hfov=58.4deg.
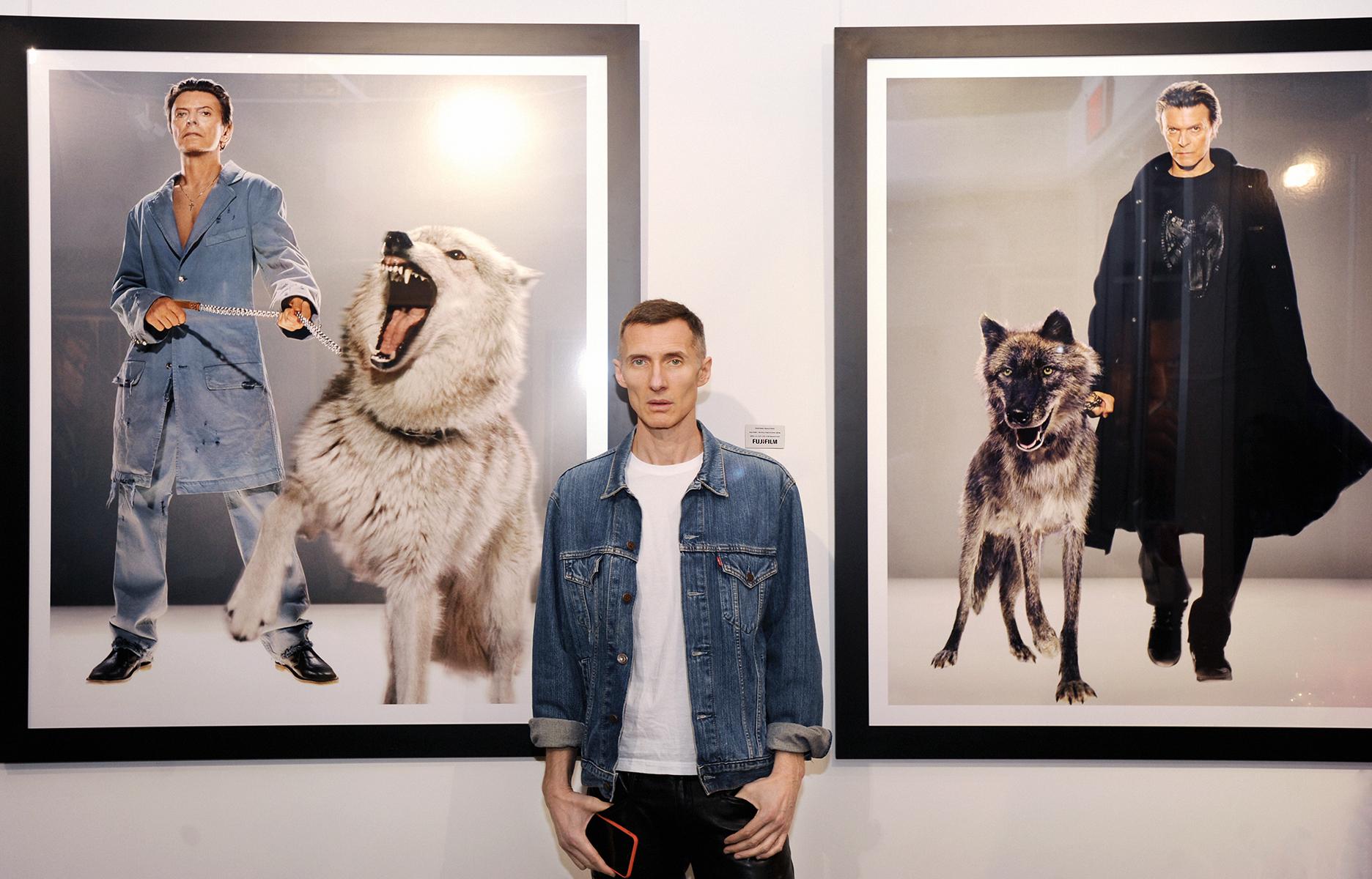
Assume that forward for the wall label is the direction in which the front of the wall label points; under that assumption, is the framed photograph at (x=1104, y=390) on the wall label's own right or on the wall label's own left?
on the wall label's own left

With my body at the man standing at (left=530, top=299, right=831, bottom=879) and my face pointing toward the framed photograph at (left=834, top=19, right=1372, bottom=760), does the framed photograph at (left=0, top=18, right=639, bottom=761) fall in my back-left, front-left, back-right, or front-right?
back-left

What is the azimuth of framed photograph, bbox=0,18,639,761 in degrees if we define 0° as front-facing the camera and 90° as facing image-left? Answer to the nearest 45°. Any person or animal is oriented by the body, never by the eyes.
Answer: approximately 0°

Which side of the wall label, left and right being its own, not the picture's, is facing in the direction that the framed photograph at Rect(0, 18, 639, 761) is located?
right

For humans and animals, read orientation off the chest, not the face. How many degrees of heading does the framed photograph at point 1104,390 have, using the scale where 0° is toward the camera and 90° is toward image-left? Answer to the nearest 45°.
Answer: approximately 0°

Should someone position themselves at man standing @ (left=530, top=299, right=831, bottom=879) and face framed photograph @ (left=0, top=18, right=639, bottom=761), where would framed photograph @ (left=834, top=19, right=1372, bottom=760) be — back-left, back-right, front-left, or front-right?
back-right
